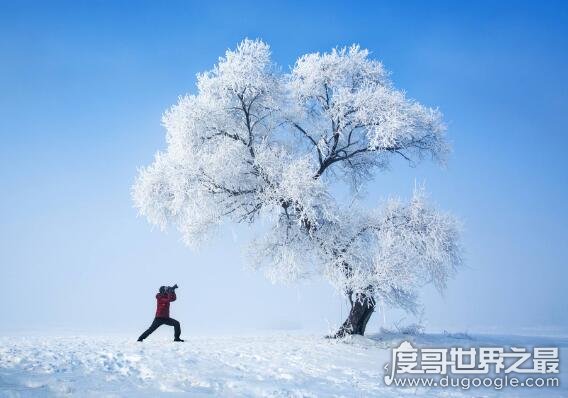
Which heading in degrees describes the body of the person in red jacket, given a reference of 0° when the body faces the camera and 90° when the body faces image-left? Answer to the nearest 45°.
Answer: approximately 270°
